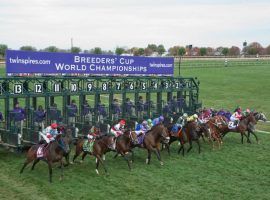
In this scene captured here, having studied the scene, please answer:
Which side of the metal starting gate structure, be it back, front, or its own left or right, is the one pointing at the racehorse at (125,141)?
front

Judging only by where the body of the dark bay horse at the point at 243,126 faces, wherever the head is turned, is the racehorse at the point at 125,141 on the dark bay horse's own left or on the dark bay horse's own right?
on the dark bay horse's own right

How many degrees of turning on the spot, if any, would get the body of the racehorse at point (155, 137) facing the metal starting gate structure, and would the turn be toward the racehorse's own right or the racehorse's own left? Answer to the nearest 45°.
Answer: approximately 180°

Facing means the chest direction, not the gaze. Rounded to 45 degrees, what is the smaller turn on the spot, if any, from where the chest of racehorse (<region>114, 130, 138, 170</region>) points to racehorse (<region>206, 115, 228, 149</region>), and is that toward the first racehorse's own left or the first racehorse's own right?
approximately 90° to the first racehorse's own left

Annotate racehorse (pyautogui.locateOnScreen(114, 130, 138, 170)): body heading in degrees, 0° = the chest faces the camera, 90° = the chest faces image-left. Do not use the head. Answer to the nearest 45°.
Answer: approximately 315°

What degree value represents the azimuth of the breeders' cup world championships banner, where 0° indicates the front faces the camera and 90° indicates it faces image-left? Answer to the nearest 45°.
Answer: approximately 315°

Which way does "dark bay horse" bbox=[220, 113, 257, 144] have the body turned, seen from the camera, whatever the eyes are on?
to the viewer's right

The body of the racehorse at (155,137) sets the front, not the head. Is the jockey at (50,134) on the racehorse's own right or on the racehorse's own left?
on the racehorse's own right

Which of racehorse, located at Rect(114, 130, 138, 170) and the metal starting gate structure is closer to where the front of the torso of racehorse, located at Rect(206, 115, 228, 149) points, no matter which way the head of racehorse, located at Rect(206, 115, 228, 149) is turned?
the racehorse

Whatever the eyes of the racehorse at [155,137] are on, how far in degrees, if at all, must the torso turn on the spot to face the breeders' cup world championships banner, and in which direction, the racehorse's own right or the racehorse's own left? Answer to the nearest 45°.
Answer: approximately 180°
